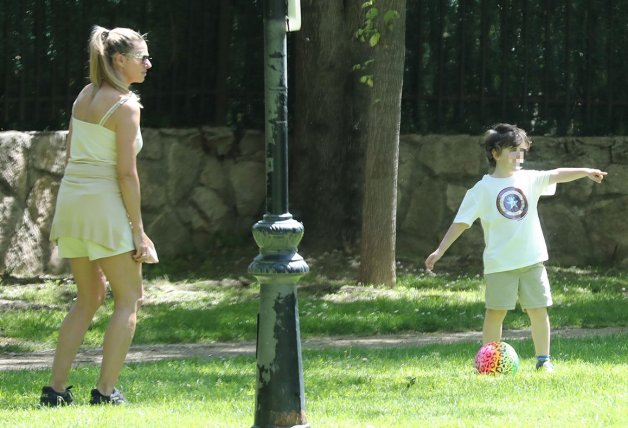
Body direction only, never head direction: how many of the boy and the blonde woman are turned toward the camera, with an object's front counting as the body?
1

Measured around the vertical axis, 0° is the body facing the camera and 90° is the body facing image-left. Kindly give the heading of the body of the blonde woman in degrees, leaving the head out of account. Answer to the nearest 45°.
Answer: approximately 225°

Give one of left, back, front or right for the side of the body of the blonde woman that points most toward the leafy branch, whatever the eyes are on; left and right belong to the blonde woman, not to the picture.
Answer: front

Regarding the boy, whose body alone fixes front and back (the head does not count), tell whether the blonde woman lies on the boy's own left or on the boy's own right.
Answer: on the boy's own right

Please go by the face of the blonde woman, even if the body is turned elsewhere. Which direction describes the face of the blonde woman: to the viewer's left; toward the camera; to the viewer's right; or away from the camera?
to the viewer's right

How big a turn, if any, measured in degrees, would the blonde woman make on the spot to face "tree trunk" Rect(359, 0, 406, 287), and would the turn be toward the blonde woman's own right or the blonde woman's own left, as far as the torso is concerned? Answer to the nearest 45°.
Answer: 0° — they already face it

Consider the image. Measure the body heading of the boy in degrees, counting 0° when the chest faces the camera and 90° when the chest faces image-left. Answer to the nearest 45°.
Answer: approximately 0°
